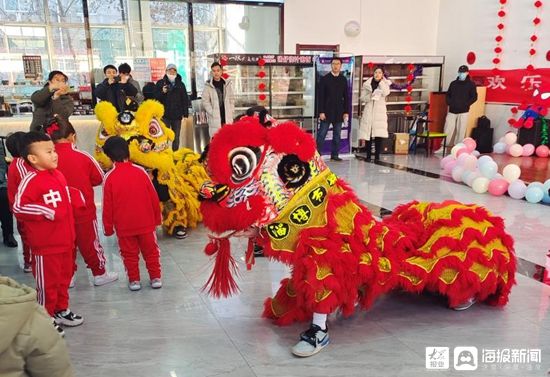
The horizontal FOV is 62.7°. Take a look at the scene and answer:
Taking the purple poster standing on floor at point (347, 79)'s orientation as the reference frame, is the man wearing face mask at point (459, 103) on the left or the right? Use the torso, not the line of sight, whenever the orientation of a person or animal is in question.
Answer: on its left

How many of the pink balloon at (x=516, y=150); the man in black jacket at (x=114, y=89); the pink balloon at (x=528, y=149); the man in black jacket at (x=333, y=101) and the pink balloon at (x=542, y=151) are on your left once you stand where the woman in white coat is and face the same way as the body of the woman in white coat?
3

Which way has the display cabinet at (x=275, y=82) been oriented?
toward the camera

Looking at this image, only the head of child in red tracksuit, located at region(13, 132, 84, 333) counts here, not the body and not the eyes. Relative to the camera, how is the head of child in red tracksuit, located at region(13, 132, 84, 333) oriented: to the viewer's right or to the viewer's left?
to the viewer's right

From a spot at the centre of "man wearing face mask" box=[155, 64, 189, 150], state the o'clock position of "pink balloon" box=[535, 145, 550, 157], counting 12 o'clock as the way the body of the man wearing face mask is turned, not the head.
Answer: The pink balloon is roughly at 9 o'clock from the man wearing face mask.

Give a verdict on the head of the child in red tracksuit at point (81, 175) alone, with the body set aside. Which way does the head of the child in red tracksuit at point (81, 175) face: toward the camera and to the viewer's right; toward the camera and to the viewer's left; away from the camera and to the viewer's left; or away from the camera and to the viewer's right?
away from the camera and to the viewer's right

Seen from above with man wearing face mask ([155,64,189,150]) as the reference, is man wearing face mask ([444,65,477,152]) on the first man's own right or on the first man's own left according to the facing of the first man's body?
on the first man's own left

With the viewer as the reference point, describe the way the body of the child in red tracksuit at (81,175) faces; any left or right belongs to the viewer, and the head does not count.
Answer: facing away from the viewer and to the right of the viewer

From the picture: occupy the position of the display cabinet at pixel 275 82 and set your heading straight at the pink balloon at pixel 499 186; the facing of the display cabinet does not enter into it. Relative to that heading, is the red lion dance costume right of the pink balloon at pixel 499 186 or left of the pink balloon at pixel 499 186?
right

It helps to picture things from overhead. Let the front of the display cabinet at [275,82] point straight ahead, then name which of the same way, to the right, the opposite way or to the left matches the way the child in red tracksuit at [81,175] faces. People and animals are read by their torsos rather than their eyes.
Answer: the opposite way

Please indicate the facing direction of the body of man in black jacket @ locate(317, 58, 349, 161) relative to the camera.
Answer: toward the camera

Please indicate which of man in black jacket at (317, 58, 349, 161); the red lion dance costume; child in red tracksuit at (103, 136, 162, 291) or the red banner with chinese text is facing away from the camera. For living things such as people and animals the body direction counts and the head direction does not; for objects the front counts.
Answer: the child in red tracksuit

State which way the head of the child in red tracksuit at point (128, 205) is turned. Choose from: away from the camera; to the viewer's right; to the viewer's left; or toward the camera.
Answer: away from the camera

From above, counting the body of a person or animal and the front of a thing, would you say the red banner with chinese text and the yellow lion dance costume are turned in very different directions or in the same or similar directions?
same or similar directions

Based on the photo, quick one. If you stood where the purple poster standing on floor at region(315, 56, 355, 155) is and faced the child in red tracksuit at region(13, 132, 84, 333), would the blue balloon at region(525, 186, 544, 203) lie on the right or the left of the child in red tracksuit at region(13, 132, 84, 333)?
left

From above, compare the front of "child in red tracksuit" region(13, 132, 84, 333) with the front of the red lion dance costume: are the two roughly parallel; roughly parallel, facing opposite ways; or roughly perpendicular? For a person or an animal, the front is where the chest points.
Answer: roughly parallel, facing opposite ways

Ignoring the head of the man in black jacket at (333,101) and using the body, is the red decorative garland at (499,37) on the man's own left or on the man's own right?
on the man's own left

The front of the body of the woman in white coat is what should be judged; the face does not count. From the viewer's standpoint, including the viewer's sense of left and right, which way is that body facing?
facing the viewer

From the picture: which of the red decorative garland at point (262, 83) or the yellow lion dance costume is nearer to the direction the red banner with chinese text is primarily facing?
the yellow lion dance costume
